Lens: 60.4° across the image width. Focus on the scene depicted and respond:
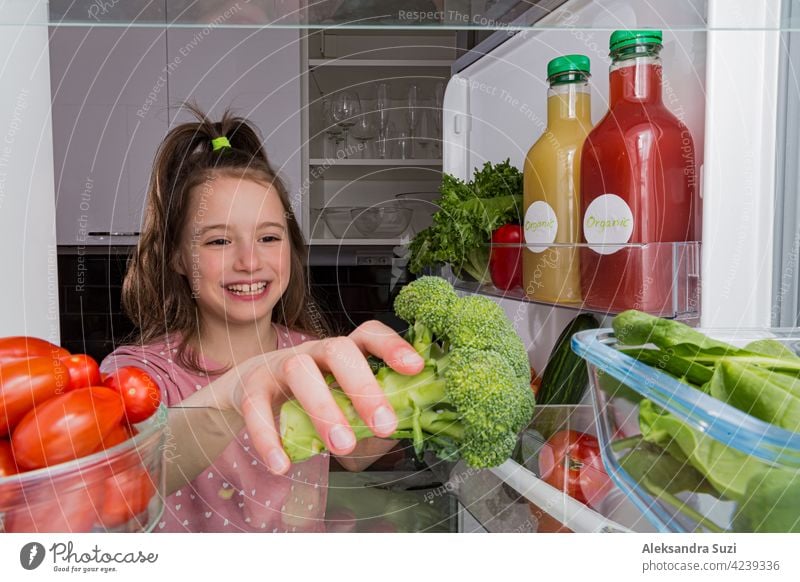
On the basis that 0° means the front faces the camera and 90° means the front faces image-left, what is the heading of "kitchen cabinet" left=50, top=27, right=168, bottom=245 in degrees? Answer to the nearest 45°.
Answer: approximately 0°

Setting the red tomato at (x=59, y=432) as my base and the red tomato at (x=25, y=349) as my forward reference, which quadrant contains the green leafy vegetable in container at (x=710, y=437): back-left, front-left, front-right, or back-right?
back-right
